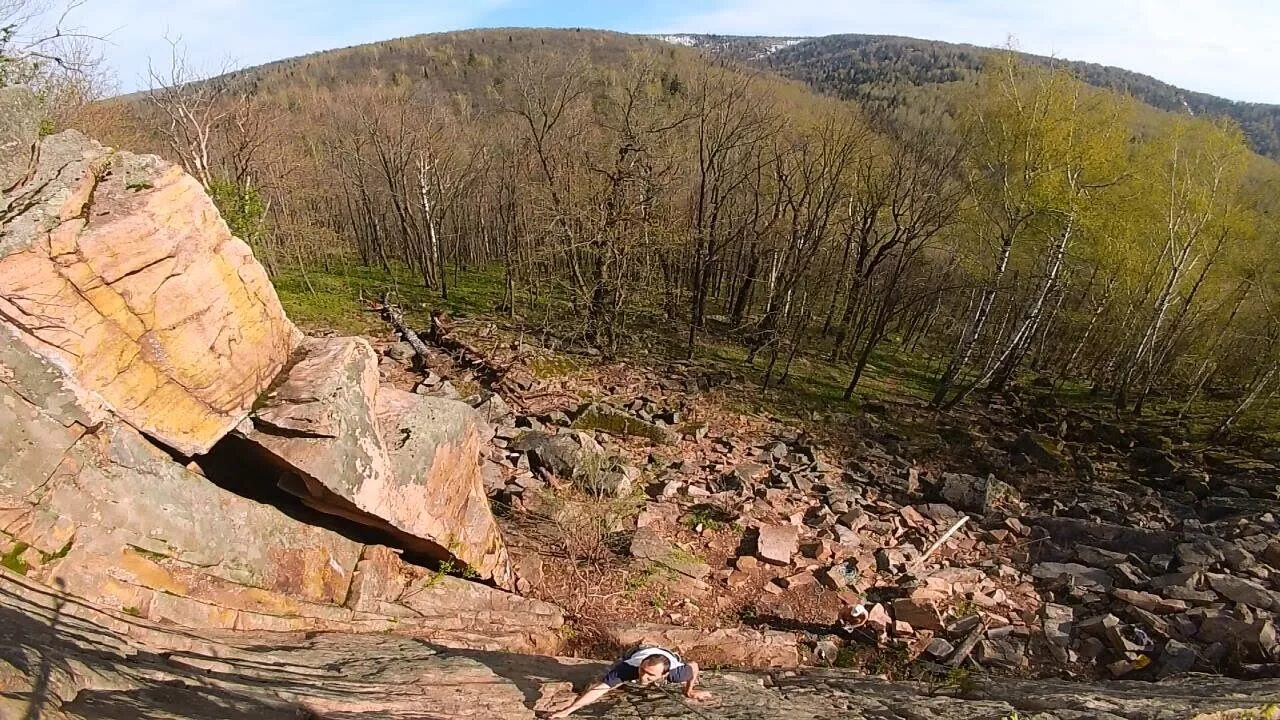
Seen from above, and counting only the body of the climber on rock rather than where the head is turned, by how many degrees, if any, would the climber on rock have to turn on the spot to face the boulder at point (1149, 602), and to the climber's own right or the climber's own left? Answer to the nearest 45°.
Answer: approximately 135° to the climber's own left

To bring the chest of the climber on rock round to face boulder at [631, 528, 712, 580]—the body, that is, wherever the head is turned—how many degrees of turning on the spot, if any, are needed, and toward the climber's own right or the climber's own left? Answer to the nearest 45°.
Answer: approximately 180°

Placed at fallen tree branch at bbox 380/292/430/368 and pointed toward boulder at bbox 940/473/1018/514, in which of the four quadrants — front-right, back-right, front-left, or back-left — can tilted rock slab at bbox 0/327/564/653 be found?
front-right

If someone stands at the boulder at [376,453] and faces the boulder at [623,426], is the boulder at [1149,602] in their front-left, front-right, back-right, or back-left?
front-right

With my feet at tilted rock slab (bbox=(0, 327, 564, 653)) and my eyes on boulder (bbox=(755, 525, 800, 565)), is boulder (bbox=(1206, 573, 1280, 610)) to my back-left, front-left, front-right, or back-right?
front-right

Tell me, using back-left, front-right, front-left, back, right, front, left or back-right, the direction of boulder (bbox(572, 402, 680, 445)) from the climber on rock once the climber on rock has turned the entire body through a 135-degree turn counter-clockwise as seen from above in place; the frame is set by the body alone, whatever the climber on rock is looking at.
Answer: front-left

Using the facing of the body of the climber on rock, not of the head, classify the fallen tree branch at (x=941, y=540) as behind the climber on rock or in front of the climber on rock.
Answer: behind

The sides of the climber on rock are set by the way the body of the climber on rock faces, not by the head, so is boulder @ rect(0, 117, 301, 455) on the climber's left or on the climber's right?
on the climber's right

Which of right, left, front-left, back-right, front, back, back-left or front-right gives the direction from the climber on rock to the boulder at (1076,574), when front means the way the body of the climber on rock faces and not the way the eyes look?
back-left

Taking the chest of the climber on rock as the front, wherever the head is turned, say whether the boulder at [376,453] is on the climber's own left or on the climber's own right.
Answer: on the climber's own right

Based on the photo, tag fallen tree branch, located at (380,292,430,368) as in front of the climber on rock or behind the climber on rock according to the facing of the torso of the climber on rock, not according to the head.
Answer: behind

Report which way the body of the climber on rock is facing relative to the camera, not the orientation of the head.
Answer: toward the camera
